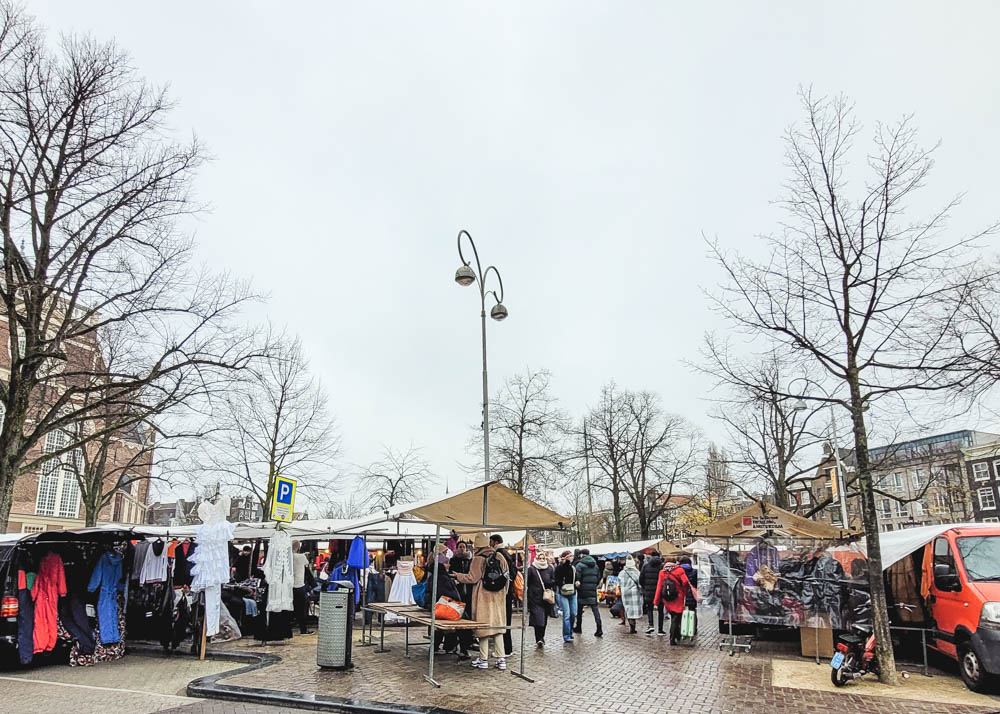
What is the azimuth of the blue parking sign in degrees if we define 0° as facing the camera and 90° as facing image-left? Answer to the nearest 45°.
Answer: approximately 0°

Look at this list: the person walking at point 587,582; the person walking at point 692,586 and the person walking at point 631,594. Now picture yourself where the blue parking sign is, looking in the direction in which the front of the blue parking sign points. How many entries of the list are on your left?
3

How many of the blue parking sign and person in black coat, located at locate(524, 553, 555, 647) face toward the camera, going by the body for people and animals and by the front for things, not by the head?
2

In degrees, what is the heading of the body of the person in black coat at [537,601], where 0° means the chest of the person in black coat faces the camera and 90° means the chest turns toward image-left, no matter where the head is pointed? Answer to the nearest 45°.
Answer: approximately 0°

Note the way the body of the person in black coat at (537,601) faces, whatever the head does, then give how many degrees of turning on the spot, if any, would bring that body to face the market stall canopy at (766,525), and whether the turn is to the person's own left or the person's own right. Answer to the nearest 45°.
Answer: approximately 135° to the person's own left
